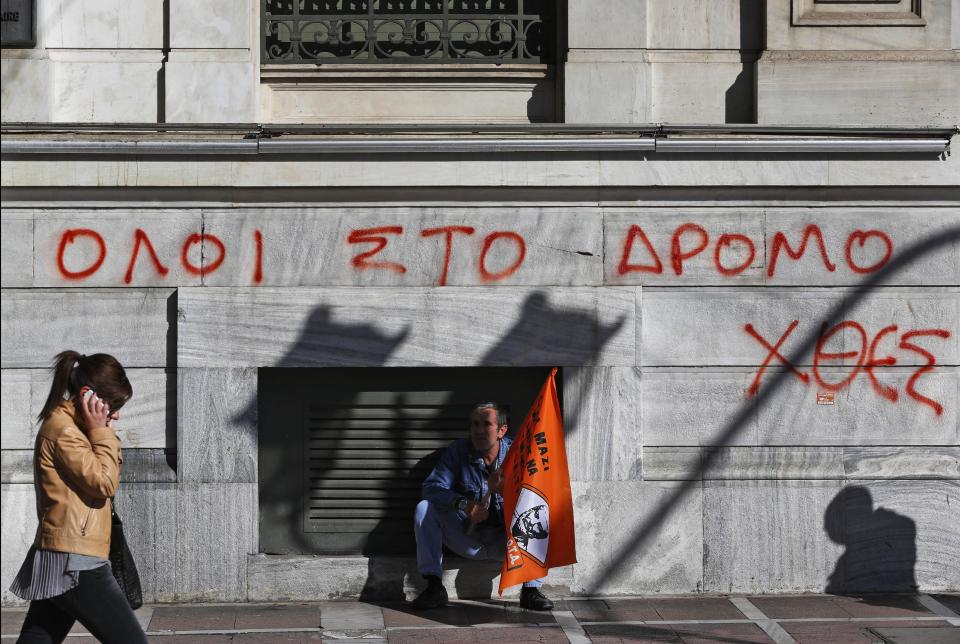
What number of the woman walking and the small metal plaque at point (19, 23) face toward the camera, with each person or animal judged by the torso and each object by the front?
1

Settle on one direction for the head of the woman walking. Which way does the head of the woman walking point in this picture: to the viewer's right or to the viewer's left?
to the viewer's right

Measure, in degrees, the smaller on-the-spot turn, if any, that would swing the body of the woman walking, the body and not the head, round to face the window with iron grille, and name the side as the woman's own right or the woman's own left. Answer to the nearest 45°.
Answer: approximately 45° to the woman's own left

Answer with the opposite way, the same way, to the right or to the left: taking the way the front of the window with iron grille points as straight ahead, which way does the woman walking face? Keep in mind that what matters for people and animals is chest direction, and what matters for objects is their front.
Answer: to the left

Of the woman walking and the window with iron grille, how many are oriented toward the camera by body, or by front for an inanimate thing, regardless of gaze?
1

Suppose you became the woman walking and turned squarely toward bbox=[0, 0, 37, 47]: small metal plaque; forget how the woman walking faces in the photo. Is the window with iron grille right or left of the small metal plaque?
right

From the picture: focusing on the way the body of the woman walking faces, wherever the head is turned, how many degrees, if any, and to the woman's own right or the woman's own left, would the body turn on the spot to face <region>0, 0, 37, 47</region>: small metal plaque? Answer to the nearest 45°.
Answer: approximately 90° to the woman's own left

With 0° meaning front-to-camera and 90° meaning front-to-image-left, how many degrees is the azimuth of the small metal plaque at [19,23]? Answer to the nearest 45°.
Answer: approximately 0°

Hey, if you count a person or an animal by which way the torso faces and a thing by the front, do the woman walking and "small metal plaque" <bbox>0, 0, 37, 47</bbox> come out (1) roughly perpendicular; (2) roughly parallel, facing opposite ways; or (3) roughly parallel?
roughly perpendicular
